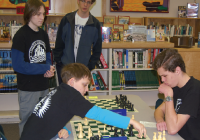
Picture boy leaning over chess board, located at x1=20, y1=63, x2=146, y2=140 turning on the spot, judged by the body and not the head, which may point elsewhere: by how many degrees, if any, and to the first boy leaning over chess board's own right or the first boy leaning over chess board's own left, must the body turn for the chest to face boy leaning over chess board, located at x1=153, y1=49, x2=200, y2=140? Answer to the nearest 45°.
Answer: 0° — they already face them

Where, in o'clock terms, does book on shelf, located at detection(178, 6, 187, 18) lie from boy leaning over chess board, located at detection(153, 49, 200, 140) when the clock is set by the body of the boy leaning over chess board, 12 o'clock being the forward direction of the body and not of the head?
The book on shelf is roughly at 3 o'clock from the boy leaning over chess board.

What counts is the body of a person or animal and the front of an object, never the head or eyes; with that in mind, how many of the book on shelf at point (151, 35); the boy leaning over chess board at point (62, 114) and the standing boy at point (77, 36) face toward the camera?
2

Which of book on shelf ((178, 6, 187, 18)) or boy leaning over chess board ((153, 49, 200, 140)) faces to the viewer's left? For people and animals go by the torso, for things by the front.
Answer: the boy leaning over chess board

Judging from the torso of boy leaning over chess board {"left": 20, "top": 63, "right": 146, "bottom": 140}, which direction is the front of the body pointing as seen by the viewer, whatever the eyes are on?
to the viewer's right

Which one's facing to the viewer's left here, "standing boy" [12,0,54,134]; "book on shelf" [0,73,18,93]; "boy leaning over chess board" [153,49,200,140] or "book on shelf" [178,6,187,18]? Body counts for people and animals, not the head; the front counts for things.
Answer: the boy leaning over chess board

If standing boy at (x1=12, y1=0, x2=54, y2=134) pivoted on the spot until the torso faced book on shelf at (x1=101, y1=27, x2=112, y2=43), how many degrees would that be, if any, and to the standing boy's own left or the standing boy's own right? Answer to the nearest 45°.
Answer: approximately 90° to the standing boy's own left

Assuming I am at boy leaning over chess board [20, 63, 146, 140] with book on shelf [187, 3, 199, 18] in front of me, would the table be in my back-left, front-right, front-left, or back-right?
front-right

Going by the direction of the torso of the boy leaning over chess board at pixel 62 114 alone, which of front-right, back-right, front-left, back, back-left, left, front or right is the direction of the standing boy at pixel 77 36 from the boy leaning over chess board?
left

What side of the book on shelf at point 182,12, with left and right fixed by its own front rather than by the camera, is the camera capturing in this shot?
front

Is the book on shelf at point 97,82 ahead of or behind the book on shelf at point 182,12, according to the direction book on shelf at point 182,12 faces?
ahead

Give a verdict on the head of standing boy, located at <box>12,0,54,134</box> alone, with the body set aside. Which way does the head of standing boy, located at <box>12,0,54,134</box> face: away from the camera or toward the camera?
toward the camera

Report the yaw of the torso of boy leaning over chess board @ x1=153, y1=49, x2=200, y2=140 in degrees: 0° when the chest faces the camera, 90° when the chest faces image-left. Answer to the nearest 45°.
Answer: approximately 90°

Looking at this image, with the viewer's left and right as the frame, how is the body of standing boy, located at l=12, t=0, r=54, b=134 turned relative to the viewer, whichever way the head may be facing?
facing the viewer and to the right of the viewer

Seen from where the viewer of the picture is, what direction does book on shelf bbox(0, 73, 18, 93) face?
facing the viewer

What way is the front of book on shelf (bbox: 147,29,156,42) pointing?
toward the camera
